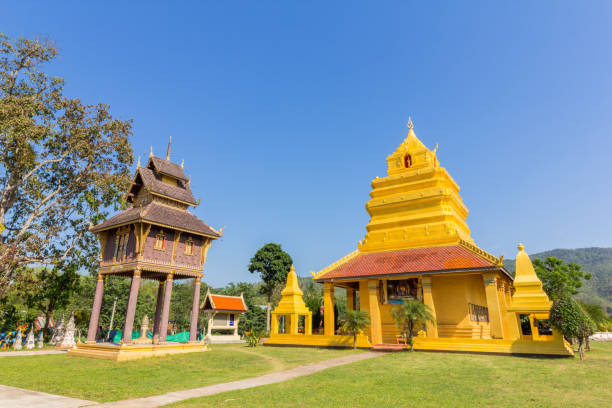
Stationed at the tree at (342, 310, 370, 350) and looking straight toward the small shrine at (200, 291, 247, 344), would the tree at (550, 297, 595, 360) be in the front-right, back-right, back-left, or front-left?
back-right

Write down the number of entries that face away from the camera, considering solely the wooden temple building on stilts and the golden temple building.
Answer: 0

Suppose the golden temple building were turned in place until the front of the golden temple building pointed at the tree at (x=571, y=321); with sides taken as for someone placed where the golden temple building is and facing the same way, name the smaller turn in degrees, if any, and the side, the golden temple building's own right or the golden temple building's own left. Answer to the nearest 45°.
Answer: approximately 45° to the golden temple building's own left

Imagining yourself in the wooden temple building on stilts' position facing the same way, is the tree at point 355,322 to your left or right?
on your left

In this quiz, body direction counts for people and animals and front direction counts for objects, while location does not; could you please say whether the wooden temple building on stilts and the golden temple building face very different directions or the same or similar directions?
same or similar directions

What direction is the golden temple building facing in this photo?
toward the camera

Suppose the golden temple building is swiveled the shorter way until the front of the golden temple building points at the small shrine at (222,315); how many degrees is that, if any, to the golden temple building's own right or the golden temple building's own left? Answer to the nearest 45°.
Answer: approximately 135° to the golden temple building's own right

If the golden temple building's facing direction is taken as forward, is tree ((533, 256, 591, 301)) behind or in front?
behind

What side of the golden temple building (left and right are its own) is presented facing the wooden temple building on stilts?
right

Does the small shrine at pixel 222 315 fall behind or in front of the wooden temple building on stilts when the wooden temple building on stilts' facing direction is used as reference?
behind

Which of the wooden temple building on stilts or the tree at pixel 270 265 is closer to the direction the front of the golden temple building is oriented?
the wooden temple building on stilts

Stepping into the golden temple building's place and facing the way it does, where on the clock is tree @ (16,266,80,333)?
The tree is roughly at 3 o'clock from the golden temple building.
